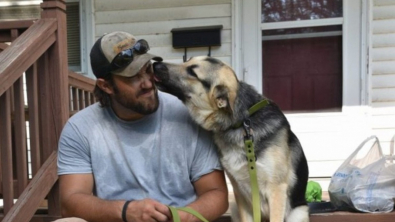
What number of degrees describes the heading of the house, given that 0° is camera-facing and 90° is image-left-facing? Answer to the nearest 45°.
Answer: approximately 0°

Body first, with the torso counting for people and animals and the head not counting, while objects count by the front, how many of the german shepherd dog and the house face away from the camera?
0

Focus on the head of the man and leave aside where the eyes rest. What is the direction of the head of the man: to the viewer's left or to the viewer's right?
to the viewer's right
